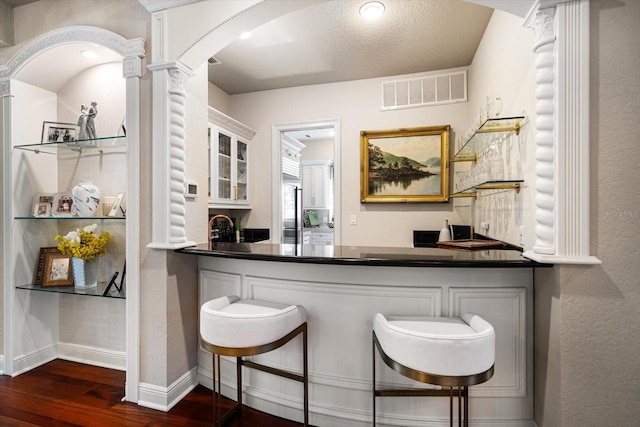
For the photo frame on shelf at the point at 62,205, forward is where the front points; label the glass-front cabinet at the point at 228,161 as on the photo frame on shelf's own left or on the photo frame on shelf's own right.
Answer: on the photo frame on shelf's own left

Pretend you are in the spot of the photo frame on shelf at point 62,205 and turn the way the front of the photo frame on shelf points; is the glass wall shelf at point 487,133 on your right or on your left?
on your left

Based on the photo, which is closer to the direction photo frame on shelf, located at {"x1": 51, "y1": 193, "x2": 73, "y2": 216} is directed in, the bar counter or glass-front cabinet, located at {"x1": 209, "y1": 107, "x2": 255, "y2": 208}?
the bar counter

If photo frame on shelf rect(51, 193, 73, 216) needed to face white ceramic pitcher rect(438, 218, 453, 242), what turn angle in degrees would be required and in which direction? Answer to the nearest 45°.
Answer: approximately 45° to its left

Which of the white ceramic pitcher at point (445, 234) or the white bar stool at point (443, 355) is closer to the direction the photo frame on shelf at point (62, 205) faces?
the white bar stool

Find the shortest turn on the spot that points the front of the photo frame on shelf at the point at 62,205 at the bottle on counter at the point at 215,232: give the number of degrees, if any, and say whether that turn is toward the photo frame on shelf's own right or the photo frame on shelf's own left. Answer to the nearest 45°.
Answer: approximately 90° to the photo frame on shelf's own left

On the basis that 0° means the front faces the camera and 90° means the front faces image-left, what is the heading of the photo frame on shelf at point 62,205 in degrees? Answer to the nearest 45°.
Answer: approximately 0°
